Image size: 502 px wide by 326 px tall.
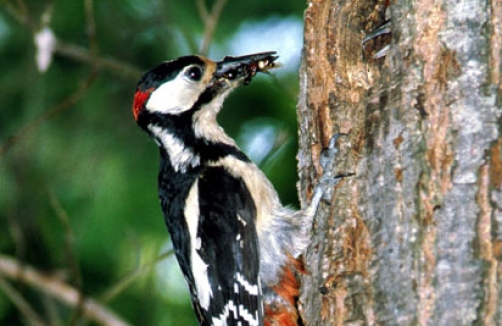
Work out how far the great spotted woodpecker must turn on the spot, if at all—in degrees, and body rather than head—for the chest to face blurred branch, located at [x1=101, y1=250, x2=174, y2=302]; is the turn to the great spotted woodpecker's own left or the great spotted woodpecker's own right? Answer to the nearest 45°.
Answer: approximately 135° to the great spotted woodpecker's own left

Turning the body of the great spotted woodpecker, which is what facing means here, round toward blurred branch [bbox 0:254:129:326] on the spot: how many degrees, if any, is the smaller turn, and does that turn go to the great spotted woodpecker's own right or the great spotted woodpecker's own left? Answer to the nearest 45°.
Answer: approximately 135° to the great spotted woodpecker's own left

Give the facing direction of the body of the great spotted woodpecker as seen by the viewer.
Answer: to the viewer's right
